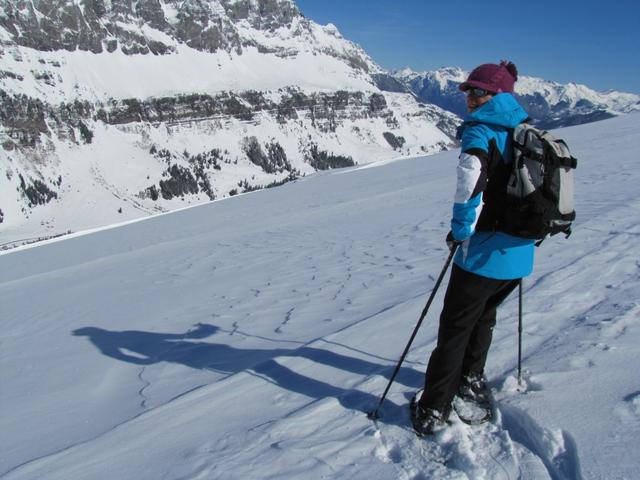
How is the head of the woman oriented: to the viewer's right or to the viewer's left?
to the viewer's left

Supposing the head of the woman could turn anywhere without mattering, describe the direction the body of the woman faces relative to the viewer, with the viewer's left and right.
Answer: facing away from the viewer and to the left of the viewer
